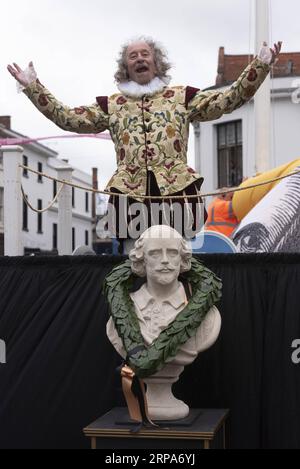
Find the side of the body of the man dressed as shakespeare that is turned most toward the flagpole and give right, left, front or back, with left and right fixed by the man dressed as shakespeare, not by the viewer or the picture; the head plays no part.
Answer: back

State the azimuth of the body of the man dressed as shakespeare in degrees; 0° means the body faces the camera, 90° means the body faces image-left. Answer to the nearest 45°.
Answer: approximately 0°
